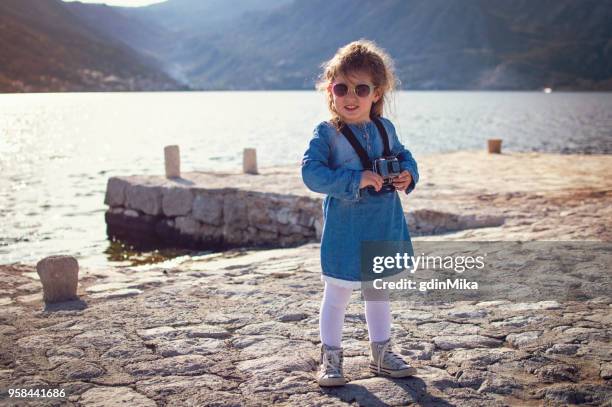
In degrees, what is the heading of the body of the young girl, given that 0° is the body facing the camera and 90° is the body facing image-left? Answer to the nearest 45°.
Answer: approximately 315°

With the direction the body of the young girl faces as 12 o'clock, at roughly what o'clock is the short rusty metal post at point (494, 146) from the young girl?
The short rusty metal post is roughly at 8 o'clock from the young girl.

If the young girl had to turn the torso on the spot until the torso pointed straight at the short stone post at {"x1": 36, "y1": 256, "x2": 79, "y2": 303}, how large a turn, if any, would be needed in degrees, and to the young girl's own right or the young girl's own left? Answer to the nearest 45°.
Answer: approximately 180°

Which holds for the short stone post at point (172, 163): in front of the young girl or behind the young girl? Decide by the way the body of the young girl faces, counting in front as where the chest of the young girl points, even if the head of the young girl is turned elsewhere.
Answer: behind

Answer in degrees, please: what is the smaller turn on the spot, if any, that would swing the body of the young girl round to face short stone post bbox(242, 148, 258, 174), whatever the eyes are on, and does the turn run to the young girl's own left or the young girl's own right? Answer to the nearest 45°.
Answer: approximately 135° to the young girl's own left
